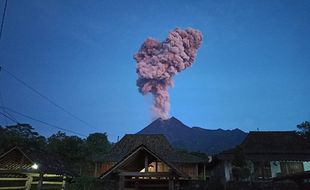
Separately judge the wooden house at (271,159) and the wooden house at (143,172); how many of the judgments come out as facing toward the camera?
2

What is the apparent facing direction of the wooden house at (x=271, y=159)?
toward the camera

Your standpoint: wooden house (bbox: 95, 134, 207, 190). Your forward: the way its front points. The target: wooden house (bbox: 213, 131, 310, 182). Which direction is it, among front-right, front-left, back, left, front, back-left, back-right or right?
back-left

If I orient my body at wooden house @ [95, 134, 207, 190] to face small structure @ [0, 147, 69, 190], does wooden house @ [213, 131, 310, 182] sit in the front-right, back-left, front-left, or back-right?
back-right

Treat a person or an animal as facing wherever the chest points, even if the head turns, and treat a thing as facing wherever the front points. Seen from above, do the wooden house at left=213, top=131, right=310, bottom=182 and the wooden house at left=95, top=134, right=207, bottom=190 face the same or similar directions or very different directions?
same or similar directions

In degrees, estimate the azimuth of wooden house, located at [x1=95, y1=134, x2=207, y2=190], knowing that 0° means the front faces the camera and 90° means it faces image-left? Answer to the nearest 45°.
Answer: approximately 0°

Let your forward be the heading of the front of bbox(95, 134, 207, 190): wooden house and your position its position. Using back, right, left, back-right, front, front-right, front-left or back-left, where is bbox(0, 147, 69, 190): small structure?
right

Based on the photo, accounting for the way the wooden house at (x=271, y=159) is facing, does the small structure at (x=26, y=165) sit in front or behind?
in front

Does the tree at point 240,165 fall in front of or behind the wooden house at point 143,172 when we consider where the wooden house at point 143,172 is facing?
behind
